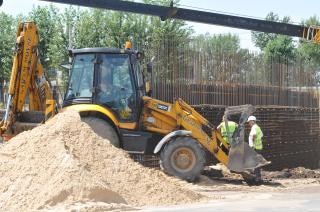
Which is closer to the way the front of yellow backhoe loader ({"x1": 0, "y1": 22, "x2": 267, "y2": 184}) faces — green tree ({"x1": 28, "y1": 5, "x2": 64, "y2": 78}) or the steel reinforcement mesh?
the steel reinforcement mesh

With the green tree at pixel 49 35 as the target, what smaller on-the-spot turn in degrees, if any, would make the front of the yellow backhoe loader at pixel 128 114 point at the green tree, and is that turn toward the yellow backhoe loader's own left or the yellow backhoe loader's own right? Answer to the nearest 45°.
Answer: approximately 90° to the yellow backhoe loader's own left

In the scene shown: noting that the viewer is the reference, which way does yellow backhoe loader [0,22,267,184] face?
facing to the right of the viewer

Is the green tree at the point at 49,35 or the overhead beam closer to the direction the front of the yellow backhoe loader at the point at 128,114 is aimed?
the overhead beam

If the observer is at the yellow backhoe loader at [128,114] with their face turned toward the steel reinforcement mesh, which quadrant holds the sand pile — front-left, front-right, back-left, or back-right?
back-right

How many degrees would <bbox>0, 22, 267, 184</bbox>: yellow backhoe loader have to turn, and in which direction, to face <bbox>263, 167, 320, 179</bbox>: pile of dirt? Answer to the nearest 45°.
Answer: approximately 45° to its left

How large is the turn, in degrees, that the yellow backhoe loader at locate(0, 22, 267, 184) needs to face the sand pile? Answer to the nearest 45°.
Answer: approximately 90° to its right

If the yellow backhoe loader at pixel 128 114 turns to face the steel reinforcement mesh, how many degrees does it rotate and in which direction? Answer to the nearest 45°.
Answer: approximately 45° to its left

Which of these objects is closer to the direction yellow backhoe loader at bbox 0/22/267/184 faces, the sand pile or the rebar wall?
the rebar wall
